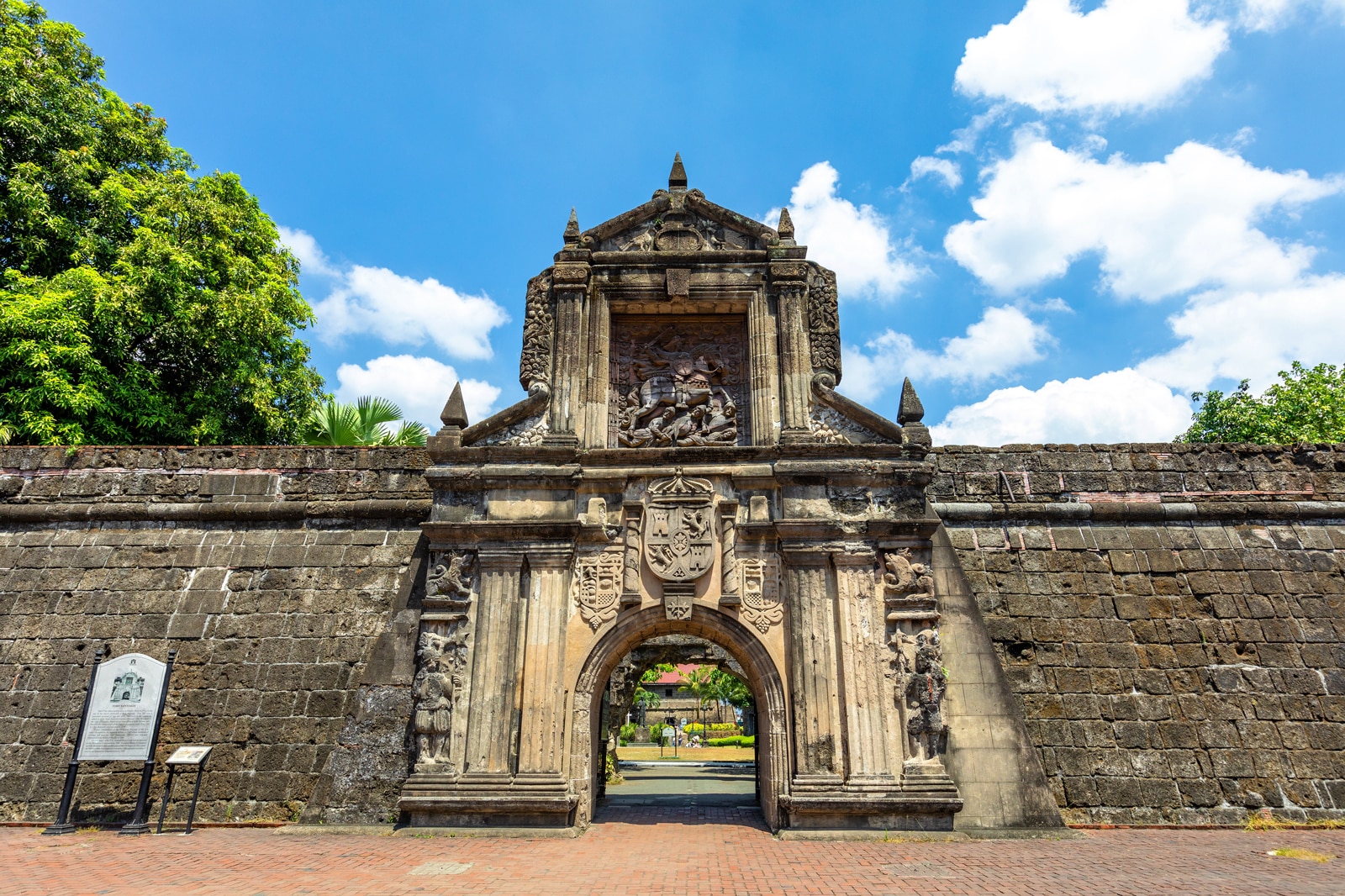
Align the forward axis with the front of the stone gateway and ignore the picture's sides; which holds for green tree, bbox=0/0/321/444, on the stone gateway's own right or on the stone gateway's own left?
on the stone gateway's own right

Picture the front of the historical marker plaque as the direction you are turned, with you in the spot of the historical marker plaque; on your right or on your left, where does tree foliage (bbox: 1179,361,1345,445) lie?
on your left

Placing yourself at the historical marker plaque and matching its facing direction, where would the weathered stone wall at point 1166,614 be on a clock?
The weathered stone wall is roughly at 10 o'clock from the historical marker plaque.

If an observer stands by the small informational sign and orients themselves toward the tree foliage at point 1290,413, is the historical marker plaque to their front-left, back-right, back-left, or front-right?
back-left

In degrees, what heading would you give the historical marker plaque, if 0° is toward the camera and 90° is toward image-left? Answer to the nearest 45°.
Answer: approximately 0°

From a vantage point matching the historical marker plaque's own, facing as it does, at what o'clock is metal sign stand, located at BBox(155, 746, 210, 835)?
The metal sign stand is roughly at 10 o'clock from the historical marker plaque.

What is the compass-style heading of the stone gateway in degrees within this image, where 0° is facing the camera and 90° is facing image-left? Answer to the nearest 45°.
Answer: approximately 0°

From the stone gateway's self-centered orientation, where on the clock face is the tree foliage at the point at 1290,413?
The tree foliage is roughly at 8 o'clock from the stone gateway.

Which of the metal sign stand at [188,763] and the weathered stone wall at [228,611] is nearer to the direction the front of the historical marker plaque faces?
the metal sign stand

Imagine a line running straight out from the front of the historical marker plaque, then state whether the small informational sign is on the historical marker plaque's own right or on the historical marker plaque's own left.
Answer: on the historical marker plaque's own left
